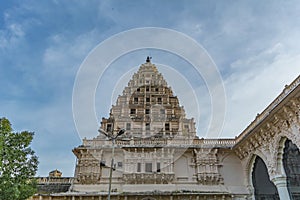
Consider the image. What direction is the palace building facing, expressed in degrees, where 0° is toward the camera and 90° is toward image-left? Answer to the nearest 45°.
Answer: approximately 0°

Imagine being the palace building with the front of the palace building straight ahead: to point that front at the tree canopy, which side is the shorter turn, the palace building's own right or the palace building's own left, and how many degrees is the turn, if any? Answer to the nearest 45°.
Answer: approximately 45° to the palace building's own right
